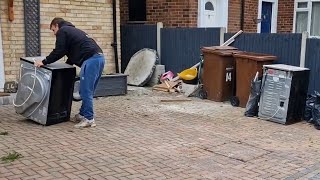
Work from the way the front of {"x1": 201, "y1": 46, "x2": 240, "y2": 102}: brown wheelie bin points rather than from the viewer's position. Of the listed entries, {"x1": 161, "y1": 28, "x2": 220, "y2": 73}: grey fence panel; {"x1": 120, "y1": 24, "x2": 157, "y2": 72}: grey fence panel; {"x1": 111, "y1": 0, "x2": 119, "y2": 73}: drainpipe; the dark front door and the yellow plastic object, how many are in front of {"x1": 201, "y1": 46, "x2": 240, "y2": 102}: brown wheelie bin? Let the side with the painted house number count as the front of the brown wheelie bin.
0

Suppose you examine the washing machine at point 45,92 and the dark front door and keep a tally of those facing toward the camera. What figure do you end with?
1

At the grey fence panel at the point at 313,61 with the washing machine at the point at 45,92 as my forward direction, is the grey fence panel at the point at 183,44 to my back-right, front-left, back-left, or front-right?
front-right

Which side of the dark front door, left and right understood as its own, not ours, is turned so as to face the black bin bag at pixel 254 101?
front

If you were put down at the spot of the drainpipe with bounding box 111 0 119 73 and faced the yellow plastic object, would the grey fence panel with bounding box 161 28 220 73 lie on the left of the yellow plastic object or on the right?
left

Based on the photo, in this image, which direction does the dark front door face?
toward the camera

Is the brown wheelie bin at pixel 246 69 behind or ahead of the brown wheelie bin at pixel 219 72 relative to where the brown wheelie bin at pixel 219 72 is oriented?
ahead

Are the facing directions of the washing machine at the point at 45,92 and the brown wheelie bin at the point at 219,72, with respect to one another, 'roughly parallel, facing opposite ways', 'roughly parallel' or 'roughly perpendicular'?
roughly perpendicular

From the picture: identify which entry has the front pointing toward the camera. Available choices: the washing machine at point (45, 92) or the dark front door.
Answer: the dark front door

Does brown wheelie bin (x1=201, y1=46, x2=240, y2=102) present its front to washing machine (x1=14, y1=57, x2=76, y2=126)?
no

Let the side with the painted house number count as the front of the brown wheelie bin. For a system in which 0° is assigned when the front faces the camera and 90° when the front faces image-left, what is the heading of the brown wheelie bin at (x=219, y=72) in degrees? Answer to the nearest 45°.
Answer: approximately 315°

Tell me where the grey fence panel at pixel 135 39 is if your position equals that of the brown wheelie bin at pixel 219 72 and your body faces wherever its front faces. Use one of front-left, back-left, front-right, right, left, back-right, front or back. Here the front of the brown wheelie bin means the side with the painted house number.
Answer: back

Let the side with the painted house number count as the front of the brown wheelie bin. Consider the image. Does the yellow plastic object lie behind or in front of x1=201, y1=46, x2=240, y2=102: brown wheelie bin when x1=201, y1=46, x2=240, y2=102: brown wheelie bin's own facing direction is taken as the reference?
behind
